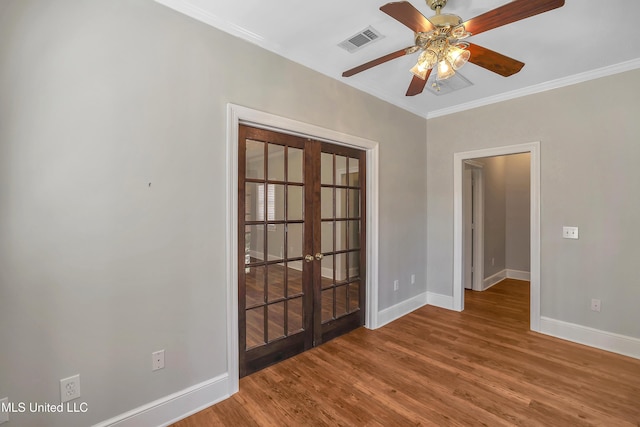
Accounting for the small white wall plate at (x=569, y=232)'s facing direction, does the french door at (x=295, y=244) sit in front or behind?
in front

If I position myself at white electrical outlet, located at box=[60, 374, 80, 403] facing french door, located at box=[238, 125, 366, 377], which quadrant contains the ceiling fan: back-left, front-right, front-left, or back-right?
front-right

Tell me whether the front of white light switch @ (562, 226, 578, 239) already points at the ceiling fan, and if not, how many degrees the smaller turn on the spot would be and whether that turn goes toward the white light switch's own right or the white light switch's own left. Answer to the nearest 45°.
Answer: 0° — it already faces it

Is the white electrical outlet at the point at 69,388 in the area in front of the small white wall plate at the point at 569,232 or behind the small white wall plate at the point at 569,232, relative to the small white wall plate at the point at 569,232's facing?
in front
